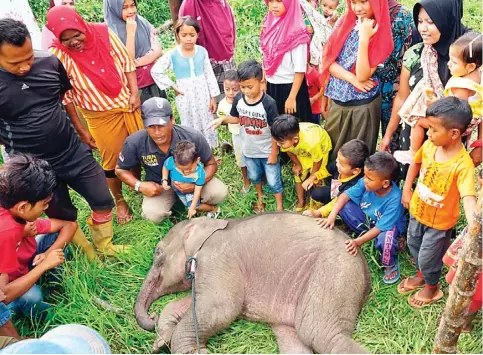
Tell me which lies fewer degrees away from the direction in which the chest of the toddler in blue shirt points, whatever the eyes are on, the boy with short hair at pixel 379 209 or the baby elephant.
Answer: the baby elephant

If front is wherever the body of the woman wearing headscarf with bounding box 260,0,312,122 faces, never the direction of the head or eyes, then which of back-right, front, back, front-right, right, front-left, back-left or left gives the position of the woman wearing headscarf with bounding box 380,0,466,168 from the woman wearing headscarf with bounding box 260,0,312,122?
left

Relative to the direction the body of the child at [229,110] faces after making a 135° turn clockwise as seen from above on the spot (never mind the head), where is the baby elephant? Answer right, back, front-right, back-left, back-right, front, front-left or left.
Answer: back-left

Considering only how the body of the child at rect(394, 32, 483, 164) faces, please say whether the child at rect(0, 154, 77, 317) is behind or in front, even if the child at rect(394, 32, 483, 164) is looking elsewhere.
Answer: in front

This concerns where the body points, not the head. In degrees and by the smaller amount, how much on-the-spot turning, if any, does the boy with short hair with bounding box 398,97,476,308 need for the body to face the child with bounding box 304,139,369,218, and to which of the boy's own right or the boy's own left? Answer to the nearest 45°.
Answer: approximately 90° to the boy's own right

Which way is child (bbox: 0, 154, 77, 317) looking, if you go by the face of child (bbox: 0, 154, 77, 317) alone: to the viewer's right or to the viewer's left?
to the viewer's right

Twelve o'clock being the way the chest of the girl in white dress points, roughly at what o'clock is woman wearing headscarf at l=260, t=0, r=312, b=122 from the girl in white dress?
The woman wearing headscarf is roughly at 10 o'clock from the girl in white dress.

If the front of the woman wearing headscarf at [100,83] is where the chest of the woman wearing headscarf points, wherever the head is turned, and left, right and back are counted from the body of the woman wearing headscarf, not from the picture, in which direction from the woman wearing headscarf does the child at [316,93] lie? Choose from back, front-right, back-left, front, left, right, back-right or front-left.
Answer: left

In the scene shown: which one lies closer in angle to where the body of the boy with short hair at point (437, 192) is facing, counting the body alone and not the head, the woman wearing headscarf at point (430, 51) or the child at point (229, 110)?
the child

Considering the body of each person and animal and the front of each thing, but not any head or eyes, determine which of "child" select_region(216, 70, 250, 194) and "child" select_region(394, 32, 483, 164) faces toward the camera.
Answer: "child" select_region(216, 70, 250, 194)

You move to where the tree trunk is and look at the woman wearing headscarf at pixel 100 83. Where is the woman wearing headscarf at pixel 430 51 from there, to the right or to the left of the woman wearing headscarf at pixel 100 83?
right

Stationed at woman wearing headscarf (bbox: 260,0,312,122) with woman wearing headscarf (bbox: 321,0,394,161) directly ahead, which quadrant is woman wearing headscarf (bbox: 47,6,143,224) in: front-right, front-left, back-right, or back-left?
back-right

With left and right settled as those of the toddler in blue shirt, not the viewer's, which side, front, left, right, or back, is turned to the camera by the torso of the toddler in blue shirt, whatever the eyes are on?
front
